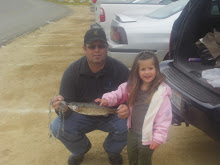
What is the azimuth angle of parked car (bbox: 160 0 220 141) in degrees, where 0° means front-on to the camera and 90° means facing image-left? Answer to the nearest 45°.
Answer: approximately 225°

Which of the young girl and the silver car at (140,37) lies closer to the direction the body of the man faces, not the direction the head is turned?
the young girl

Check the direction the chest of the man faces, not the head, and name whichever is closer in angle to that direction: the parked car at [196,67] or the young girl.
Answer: the young girl

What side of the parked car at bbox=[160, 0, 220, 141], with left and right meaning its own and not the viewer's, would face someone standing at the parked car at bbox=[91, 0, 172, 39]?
left

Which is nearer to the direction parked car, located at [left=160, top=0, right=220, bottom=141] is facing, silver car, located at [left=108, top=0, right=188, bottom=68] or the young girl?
the silver car

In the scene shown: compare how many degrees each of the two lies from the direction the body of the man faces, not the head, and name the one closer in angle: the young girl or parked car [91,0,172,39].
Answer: the young girl

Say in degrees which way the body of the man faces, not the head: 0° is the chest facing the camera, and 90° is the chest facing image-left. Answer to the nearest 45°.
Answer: approximately 0°

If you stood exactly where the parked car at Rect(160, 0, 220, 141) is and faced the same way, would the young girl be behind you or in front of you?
behind

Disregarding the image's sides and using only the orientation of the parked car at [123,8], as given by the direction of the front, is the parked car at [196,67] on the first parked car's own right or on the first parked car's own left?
on the first parked car's own right

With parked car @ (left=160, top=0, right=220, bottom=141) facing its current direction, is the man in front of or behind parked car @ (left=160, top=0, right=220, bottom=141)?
behind

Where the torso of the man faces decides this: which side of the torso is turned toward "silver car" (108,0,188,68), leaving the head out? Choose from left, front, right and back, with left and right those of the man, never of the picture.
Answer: back

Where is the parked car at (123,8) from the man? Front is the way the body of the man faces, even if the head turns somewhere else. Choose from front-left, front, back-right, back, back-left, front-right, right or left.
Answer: back
